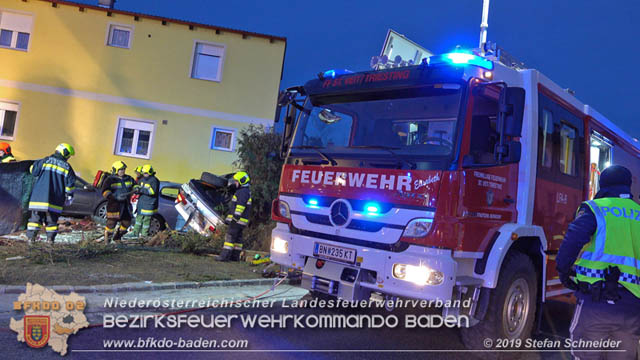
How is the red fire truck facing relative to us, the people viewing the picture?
facing the viewer and to the left of the viewer

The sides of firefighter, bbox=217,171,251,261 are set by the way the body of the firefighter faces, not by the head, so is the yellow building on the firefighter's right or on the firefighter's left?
on the firefighter's right

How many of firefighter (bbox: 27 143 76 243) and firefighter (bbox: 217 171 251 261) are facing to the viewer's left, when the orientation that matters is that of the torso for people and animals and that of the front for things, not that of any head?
1

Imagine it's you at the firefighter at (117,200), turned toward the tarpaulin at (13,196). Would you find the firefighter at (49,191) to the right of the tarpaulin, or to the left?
left

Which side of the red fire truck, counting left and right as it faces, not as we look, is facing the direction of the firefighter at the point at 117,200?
right

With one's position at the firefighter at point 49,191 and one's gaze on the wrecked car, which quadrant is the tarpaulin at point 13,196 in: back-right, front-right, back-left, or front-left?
back-left

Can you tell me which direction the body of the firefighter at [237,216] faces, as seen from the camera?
to the viewer's left

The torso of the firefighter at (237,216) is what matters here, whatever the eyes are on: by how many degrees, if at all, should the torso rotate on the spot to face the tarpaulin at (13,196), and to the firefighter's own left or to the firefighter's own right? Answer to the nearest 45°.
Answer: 0° — they already face it

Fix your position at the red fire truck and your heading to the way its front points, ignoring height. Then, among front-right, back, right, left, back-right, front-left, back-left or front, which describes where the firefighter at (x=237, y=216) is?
right

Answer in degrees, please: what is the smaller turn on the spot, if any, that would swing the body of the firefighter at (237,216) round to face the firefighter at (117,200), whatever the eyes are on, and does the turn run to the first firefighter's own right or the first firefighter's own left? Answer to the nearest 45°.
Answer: approximately 45° to the first firefighter's own right

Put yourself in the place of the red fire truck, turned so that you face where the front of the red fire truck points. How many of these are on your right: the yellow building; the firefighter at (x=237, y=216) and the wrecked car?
3
